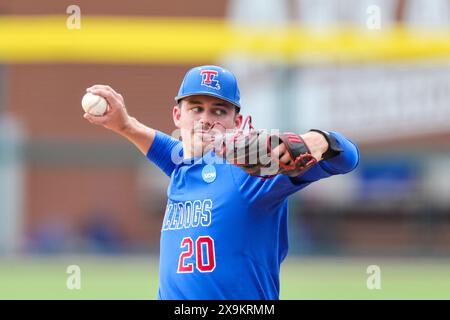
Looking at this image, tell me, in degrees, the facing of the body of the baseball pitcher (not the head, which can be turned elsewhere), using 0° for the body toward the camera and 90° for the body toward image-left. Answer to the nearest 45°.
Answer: approximately 45°
